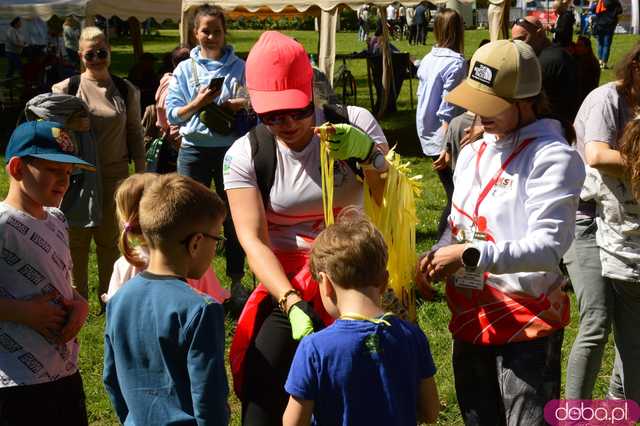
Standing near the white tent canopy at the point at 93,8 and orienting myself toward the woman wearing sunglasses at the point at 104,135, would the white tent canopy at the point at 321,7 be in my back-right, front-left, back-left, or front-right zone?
front-left

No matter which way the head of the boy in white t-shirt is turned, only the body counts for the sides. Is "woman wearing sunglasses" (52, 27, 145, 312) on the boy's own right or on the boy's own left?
on the boy's own left

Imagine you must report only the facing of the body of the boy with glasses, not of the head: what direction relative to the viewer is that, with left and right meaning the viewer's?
facing away from the viewer and to the right of the viewer

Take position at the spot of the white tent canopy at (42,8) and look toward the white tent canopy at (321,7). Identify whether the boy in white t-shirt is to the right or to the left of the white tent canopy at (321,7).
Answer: right

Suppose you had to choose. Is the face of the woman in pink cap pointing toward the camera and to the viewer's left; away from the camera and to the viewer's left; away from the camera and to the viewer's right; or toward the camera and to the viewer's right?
toward the camera and to the viewer's right

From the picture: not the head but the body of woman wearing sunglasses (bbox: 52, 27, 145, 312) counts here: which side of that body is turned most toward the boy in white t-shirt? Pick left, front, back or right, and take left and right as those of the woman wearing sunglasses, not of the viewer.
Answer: front

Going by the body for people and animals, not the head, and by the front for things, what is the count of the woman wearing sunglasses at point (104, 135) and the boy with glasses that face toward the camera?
1

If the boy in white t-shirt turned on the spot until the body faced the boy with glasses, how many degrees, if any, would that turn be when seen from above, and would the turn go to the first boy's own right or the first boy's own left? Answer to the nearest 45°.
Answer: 0° — they already face them

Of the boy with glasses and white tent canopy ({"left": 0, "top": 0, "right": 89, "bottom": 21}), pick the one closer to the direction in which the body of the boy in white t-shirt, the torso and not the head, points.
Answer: the boy with glasses

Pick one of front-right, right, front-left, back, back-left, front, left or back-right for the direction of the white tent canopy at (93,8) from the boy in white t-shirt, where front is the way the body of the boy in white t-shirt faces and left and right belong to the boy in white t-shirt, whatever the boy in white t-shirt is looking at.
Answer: back-left

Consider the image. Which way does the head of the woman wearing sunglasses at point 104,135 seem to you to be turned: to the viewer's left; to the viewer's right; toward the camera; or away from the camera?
toward the camera

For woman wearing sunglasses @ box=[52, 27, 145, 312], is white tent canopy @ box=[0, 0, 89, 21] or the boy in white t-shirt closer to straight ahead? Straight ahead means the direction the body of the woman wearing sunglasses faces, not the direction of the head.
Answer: the boy in white t-shirt

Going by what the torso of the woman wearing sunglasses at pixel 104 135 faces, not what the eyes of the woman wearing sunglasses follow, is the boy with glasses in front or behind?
in front

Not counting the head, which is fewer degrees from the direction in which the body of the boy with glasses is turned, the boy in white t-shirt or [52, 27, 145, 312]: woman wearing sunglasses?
the woman wearing sunglasses

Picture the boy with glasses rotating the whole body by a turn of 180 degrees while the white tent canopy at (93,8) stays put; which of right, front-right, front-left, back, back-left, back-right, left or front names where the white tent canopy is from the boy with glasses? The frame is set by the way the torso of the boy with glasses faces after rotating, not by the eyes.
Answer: back-right

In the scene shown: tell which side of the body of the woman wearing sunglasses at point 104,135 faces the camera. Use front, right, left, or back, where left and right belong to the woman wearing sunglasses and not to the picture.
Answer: front

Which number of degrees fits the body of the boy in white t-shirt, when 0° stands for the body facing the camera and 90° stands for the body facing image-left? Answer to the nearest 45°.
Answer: approximately 315°

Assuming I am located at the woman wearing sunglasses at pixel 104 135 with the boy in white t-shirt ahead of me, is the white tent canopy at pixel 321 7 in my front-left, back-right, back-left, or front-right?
back-left

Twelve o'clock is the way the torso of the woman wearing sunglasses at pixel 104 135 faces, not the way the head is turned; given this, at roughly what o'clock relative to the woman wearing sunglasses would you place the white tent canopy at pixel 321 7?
The white tent canopy is roughly at 7 o'clock from the woman wearing sunglasses.
